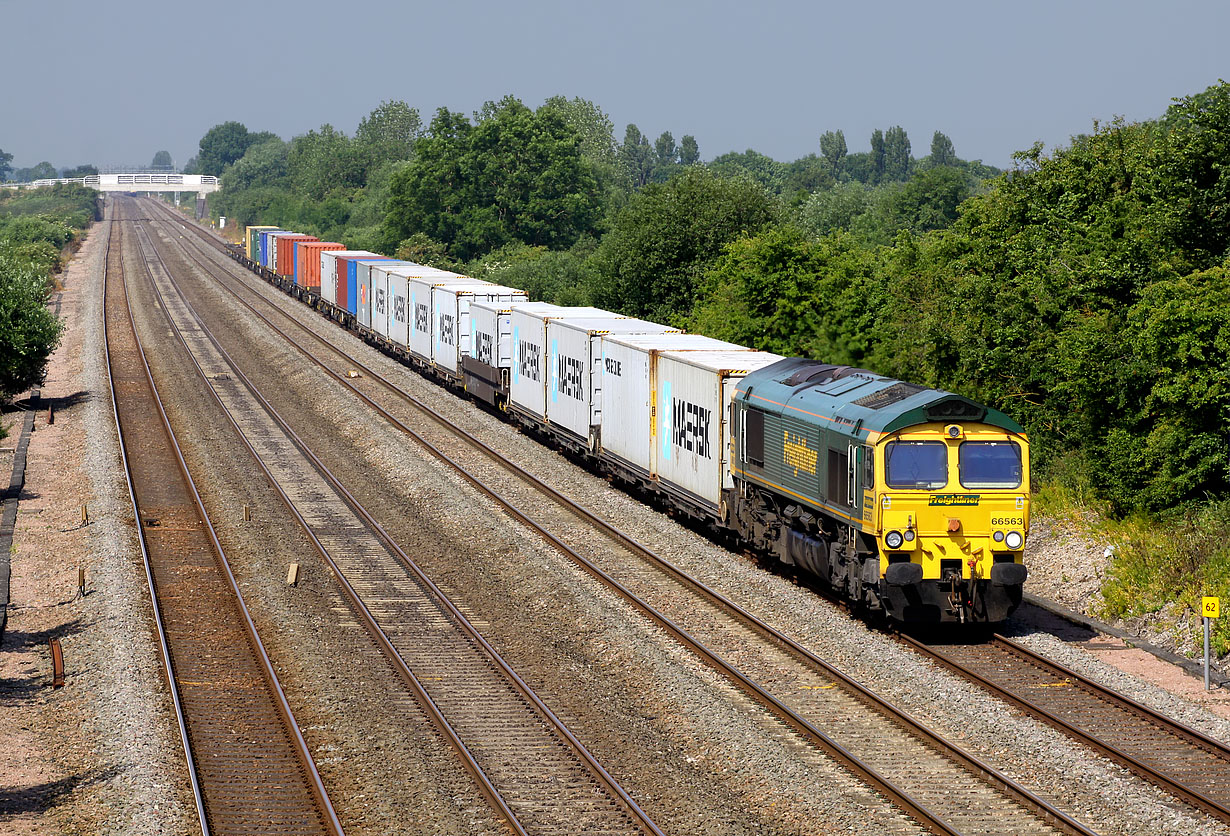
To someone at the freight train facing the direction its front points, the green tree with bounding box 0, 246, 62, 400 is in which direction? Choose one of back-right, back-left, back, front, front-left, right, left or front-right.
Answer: back-right

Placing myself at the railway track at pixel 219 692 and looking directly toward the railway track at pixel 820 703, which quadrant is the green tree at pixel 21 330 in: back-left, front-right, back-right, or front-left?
back-left

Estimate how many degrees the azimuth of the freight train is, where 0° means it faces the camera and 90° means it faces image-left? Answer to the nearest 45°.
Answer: approximately 0°

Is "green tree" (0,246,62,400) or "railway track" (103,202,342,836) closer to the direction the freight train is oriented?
the railway track

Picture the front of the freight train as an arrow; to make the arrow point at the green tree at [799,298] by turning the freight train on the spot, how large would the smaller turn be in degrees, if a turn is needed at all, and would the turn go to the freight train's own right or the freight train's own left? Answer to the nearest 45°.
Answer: approximately 180°
